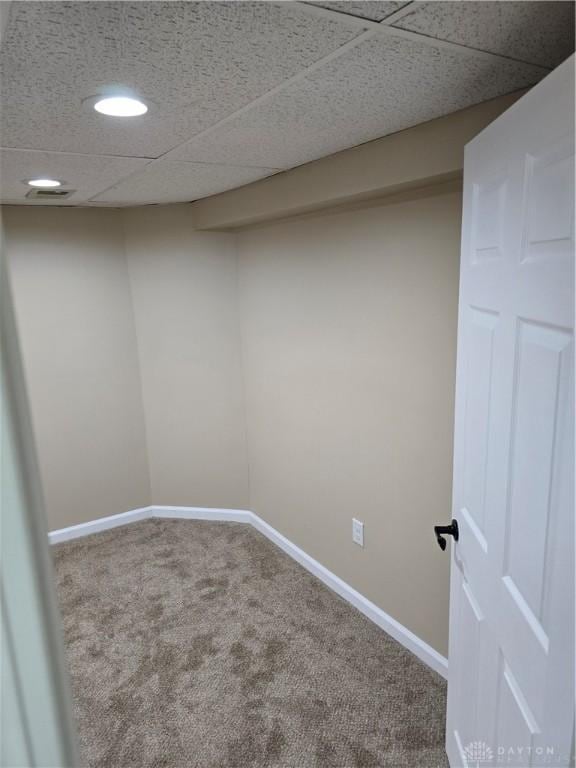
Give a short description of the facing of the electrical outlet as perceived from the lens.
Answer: facing the viewer and to the left of the viewer

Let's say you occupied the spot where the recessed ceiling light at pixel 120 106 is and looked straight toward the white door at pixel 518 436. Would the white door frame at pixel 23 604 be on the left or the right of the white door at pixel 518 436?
right

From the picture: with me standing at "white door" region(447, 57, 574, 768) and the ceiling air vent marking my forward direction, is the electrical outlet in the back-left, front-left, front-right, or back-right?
front-right

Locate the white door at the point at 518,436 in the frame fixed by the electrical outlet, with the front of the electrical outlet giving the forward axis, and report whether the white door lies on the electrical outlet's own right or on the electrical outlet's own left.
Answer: on the electrical outlet's own left

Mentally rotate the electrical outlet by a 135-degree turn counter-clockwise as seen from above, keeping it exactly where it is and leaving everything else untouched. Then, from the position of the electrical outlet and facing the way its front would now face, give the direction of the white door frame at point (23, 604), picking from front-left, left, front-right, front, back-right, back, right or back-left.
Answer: right
